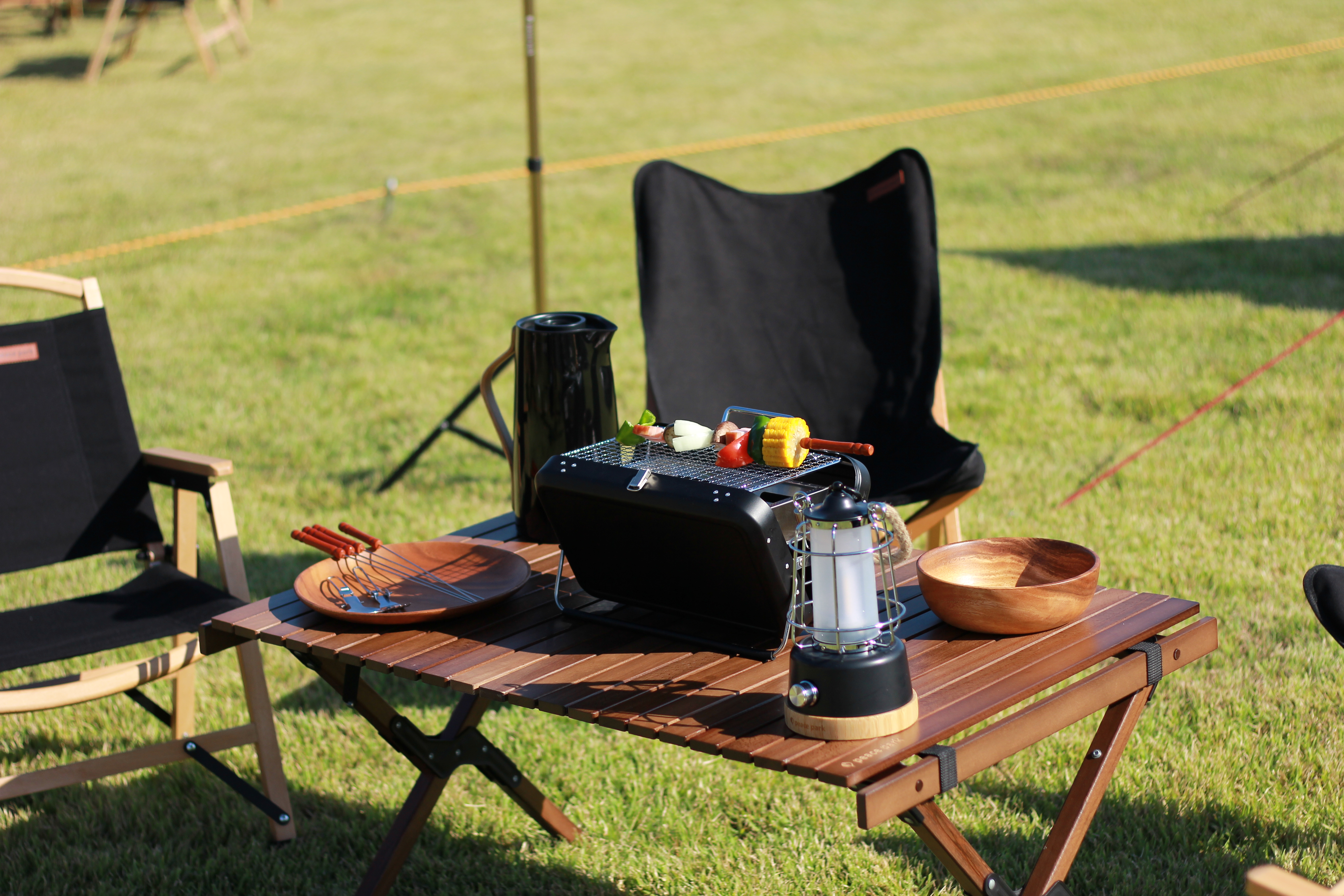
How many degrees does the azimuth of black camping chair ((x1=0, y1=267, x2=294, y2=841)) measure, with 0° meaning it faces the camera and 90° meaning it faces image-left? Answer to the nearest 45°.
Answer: approximately 315°

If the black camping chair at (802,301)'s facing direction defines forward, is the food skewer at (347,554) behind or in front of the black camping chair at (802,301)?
in front

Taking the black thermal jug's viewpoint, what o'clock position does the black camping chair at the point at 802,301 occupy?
The black camping chair is roughly at 10 o'clock from the black thermal jug.

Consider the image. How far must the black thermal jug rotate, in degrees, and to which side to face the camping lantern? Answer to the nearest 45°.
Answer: approximately 90° to its right

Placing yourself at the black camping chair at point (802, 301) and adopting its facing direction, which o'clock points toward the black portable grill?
The black portable grill is roughly at 12 o'clock from the black camping chair.

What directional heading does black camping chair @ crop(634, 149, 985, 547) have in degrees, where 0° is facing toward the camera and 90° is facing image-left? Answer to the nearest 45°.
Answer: approximately 0°

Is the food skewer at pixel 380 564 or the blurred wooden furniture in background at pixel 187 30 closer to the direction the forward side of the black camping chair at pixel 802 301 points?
the food skewer

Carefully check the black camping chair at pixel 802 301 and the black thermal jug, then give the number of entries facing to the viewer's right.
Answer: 1

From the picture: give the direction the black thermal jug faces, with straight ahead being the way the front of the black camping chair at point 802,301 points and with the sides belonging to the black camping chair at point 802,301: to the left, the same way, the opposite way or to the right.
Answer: to the left

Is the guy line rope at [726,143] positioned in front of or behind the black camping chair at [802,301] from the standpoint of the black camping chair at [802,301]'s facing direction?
behind

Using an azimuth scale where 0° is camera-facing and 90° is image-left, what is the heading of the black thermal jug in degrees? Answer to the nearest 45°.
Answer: approximately 270°
